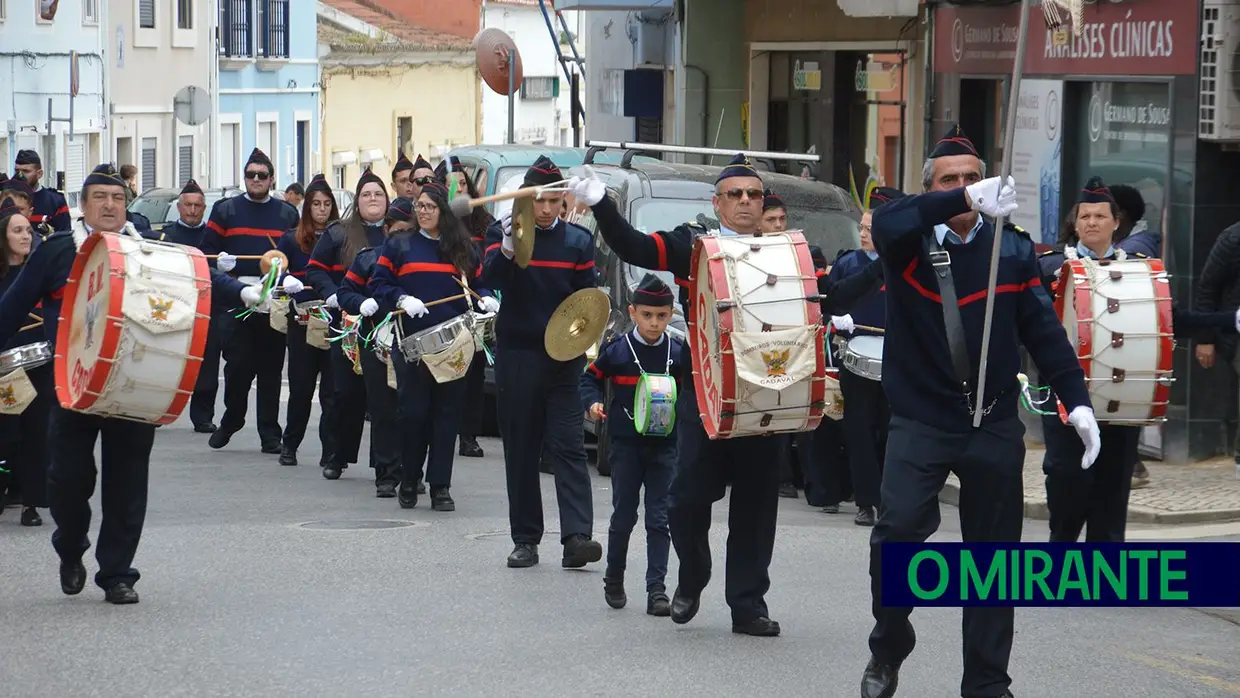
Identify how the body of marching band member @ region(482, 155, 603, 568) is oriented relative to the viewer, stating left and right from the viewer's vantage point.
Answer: facing the viewer

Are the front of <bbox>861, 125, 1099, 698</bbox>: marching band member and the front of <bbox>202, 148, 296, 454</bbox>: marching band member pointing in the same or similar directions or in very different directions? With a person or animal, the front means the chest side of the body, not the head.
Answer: same or similar directions

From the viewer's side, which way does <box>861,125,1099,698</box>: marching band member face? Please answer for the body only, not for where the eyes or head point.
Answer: toward the camera

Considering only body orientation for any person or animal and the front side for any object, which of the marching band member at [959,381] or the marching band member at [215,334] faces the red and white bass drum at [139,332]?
the marching band member at [215,334]

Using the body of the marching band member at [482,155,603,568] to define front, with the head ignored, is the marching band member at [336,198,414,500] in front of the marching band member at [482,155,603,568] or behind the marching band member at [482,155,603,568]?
behind

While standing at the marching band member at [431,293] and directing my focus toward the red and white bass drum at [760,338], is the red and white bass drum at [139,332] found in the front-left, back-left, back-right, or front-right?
front-right

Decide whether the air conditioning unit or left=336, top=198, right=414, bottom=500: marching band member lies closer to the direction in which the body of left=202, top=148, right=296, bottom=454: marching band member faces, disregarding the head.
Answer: the marching band member

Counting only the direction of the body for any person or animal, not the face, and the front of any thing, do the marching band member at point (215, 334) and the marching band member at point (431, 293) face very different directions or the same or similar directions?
same or similar directions

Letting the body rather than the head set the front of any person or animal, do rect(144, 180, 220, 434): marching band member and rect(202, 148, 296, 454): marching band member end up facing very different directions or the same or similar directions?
same or similar directions

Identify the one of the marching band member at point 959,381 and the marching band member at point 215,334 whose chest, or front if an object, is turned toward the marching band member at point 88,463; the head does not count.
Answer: the marching band member at point 215,334

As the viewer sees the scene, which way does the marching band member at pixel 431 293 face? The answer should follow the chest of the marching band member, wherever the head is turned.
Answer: toward the camera

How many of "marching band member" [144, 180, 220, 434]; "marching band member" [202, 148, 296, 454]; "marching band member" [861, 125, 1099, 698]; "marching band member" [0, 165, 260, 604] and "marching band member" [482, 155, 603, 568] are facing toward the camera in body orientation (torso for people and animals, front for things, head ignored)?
5

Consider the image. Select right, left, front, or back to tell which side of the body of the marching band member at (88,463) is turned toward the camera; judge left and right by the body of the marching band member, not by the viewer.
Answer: front
